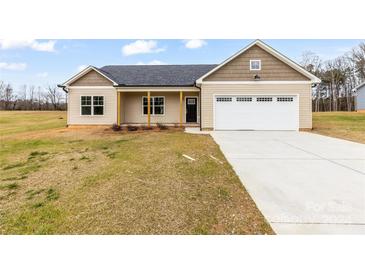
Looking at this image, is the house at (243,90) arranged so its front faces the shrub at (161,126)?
no

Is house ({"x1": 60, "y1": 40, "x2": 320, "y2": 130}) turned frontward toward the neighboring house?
no

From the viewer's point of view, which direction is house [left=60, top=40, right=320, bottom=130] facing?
toward the camera

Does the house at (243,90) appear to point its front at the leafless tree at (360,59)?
no

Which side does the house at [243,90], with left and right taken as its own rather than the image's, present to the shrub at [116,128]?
right
